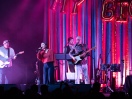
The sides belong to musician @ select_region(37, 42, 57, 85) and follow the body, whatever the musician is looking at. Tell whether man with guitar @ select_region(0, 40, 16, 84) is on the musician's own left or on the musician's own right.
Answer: on the musician's own right

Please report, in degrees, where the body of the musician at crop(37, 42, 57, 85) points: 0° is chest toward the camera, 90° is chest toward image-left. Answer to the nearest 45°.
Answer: approximately 45°

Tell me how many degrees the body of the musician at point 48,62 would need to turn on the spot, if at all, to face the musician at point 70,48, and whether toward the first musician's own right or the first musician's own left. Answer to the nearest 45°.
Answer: approximately 135° to the first musician's own left
